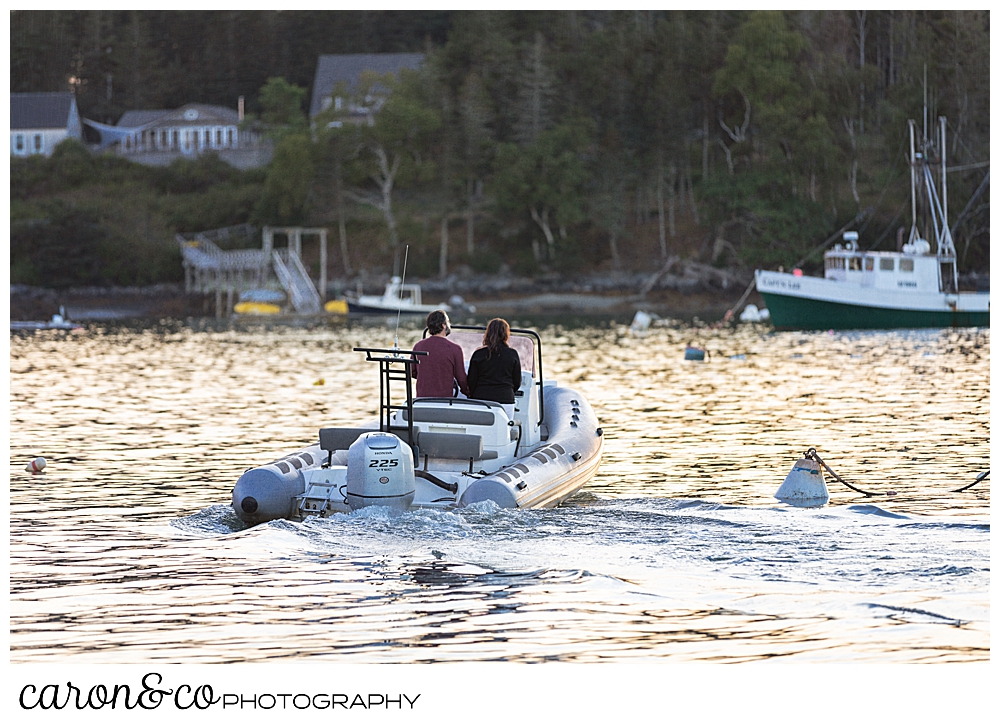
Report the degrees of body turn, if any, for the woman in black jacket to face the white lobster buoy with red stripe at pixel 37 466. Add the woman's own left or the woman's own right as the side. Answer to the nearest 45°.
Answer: approximately 45° to the woman's own left

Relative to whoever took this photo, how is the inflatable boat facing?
facing away from the viewer and to the right of the viewer

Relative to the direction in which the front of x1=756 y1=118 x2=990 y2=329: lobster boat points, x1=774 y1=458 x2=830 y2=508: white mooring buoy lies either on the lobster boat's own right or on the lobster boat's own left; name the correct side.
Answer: on the lobster boat's own left

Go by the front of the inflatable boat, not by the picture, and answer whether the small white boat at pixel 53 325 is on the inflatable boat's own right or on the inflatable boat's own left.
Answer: on the inflatable boat's own left

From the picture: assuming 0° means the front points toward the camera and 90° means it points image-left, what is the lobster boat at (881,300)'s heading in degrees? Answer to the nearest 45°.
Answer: approximately 90°

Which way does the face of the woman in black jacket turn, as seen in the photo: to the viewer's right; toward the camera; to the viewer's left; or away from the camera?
away from the camera

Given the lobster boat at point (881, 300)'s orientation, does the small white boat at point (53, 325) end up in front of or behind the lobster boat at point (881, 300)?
in front

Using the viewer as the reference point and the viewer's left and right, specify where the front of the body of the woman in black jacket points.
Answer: facing away from the viewer
